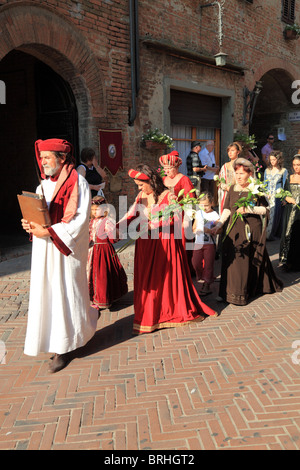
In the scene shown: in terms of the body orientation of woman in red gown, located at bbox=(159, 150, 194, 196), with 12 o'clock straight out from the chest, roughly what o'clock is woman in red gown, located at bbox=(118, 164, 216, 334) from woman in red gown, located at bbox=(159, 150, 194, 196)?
woman in red gown, located at bbox=(118, 164, 216, 334) is roughly at 11 o'clock from woman in red gown, located at bbox=(159, 150, 194, 196).

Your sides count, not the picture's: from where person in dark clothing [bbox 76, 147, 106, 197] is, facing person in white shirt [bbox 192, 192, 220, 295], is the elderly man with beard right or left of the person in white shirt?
right

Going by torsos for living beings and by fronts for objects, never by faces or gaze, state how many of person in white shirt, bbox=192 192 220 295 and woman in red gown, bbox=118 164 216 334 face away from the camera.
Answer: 0

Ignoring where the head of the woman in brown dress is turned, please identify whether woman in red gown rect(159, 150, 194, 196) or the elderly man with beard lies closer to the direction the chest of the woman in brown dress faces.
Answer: the elderly man with beard

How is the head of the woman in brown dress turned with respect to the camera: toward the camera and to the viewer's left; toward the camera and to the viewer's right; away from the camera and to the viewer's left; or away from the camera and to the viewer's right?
toward the camera and to the viewer's left

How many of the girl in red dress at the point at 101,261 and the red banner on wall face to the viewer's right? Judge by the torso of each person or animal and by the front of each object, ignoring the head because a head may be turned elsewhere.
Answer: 0

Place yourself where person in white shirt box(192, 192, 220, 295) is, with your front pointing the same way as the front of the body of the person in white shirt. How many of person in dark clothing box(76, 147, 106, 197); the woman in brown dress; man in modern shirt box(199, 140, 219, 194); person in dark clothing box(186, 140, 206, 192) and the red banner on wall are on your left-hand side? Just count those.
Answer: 1

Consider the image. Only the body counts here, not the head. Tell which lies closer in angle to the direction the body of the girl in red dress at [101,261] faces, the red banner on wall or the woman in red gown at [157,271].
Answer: the woman in red gown

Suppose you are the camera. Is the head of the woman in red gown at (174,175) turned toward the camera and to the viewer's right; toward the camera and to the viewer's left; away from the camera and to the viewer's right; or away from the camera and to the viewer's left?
toward the camera and to the viewer's left

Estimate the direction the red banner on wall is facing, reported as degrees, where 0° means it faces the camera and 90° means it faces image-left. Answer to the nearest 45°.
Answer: approximately 45°

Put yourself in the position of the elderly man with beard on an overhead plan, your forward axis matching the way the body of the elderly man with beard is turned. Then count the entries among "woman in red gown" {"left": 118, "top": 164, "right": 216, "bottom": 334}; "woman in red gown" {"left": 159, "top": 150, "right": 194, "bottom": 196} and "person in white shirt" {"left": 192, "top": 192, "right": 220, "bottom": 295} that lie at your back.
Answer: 3

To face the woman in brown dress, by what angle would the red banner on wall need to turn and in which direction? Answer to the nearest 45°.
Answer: approximately 45° to its left

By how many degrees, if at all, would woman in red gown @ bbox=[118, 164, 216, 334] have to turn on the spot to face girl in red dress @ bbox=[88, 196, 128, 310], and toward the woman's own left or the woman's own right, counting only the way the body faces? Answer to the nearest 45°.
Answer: approximately 90° to the woman's own right

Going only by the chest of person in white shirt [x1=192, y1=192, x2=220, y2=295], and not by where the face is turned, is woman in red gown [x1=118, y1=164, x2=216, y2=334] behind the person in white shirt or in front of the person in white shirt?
in front
